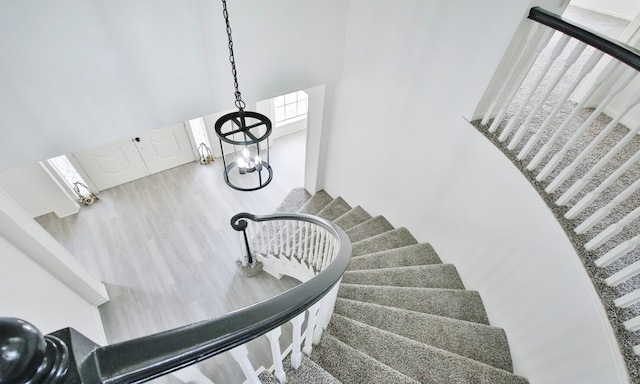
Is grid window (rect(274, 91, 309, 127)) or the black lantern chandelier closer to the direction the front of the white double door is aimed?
the black lantern chandelier

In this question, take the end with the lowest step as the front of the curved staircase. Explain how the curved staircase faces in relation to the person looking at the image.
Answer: facing away from the viewer and to the left of the viewer

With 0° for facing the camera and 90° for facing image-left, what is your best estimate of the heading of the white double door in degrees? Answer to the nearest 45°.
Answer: approximately 0°

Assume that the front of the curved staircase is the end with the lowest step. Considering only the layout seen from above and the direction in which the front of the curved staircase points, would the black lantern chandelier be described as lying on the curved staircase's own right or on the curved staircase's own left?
on the curved staircase's own left

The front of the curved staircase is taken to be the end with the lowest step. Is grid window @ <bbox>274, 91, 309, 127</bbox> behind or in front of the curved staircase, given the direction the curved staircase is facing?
in front

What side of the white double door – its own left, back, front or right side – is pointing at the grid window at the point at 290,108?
left

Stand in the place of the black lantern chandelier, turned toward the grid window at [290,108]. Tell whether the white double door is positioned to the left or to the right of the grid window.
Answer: left
